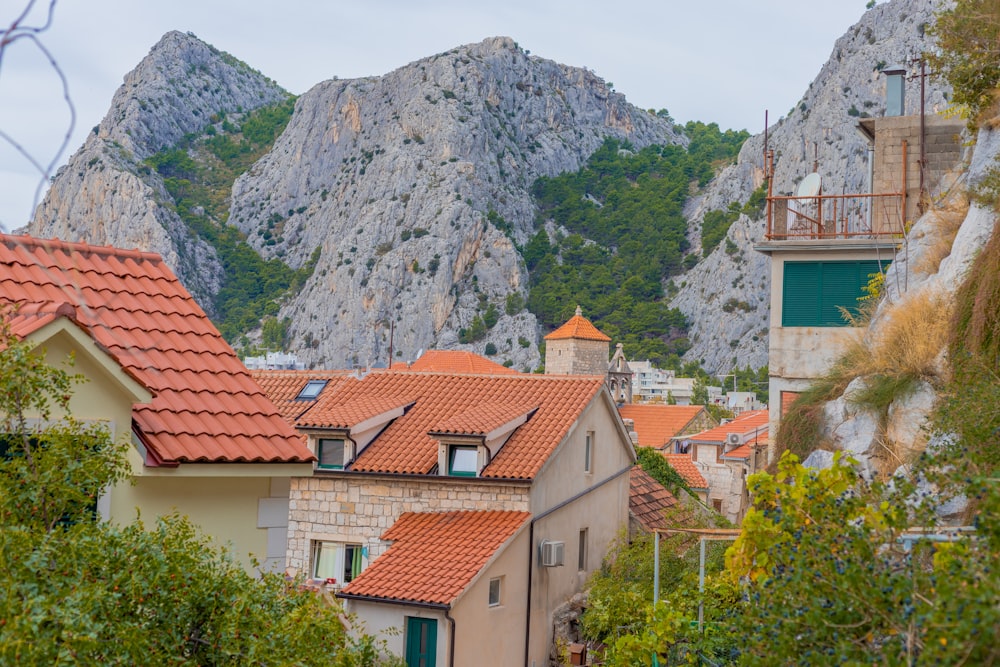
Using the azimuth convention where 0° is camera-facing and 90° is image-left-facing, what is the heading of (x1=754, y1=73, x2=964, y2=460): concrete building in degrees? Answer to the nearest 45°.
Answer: approximately 0°

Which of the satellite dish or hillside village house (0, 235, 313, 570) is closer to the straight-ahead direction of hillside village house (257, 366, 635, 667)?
the hillside village house

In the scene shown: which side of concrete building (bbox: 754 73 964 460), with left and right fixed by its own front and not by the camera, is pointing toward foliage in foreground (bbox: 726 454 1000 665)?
front

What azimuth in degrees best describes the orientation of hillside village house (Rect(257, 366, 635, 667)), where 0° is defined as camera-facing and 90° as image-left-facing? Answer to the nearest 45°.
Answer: approximately 45°

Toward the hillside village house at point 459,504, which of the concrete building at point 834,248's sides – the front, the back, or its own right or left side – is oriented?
right

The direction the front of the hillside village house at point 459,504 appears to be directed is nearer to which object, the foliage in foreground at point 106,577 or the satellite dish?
the foliage in foreground

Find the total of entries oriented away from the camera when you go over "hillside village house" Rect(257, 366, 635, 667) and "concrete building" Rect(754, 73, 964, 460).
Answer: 0

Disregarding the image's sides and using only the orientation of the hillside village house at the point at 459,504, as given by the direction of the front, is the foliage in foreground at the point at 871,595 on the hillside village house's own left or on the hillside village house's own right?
on the hillside village house's own left

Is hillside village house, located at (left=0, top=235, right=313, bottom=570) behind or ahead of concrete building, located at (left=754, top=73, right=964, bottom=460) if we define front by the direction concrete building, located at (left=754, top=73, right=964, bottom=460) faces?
ahead
